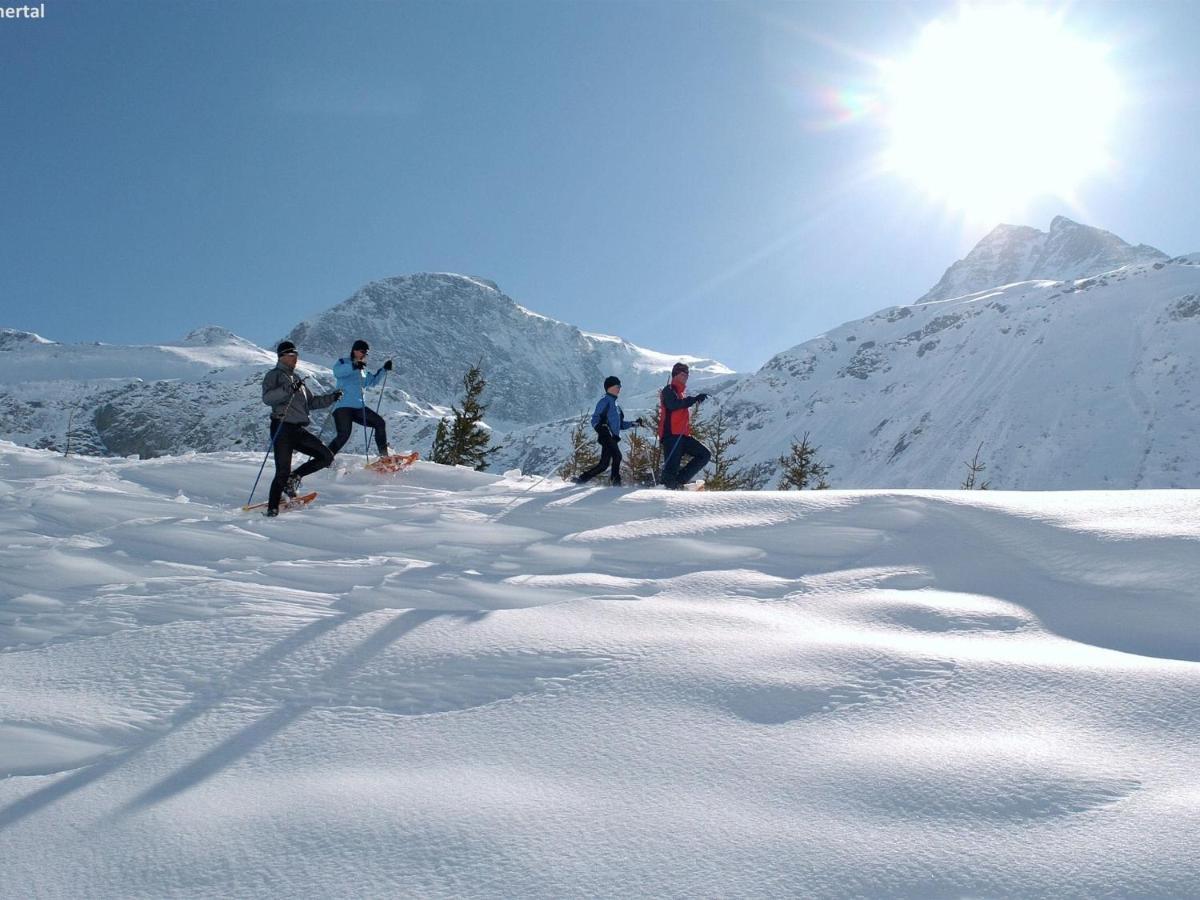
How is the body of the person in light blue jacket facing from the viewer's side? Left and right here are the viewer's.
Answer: facing the viewer and to the right of the viewer

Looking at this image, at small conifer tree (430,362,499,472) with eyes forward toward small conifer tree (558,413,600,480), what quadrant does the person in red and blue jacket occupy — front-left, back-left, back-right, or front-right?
front-right

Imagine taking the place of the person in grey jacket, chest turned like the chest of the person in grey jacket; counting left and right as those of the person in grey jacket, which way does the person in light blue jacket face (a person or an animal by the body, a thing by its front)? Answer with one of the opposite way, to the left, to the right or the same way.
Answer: the same way

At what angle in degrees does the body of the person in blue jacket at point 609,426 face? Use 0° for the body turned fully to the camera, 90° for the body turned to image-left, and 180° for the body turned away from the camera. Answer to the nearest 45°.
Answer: approximately 270°

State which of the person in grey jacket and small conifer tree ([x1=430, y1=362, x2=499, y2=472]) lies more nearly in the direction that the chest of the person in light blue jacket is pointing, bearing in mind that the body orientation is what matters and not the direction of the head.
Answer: the person in grey jacket

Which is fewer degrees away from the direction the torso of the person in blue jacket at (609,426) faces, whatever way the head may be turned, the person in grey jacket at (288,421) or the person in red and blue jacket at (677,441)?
the person in red and blue jacket
